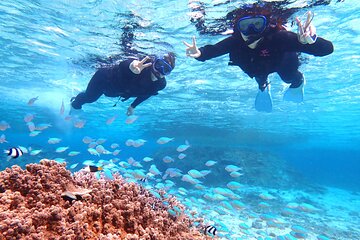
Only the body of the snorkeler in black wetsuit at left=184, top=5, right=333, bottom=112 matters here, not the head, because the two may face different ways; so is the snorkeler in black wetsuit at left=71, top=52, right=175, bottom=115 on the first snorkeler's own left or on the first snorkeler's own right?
on the first snorkeler's own right

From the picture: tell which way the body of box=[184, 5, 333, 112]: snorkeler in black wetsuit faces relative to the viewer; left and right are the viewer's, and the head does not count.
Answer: facing the viewer
